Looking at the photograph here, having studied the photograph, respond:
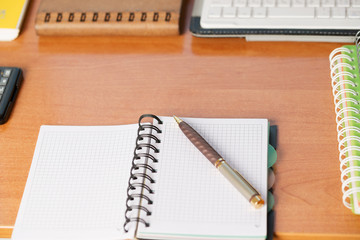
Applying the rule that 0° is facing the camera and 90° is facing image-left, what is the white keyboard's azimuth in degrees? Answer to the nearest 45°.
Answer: approximately 0°
